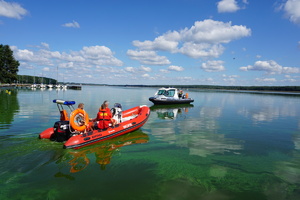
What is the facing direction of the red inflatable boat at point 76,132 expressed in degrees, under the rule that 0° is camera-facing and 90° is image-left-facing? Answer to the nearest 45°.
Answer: approximately 225°

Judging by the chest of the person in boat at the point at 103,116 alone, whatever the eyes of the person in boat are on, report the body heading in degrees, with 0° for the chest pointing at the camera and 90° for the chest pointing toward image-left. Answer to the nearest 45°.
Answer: approximately 225°
